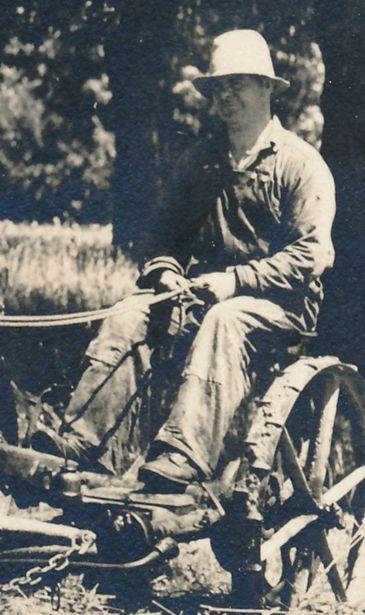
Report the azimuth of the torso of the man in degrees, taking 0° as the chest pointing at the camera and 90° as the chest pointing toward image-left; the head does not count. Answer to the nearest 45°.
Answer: approximately 45°
